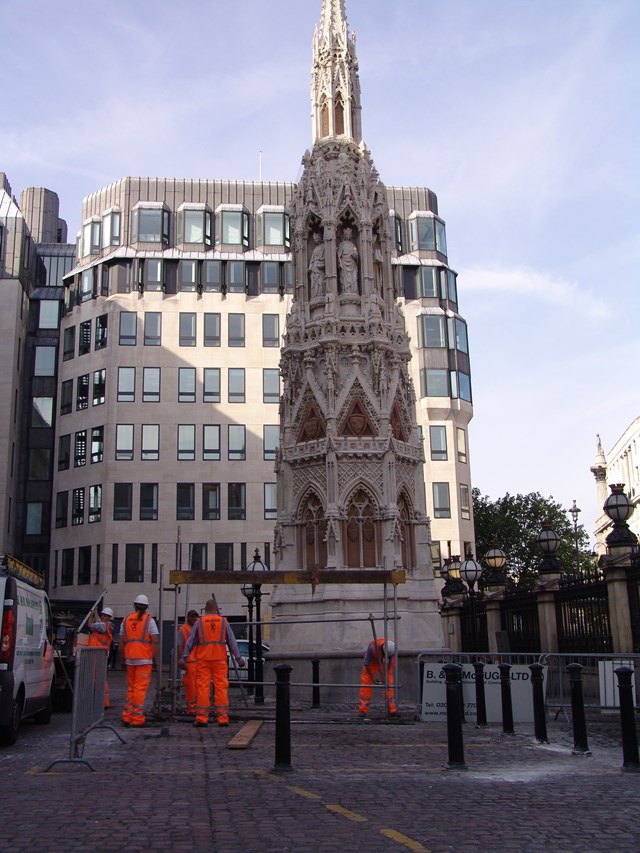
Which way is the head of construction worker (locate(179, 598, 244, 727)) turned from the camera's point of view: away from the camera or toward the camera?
away from the camera

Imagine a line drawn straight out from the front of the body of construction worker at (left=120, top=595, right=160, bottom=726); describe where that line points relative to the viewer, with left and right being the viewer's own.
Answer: facing away from the viewer

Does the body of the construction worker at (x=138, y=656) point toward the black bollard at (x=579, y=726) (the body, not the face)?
no

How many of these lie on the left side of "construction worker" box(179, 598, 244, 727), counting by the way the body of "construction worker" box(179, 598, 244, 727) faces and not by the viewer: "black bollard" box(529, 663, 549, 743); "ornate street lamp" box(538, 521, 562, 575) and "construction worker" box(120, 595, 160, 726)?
1

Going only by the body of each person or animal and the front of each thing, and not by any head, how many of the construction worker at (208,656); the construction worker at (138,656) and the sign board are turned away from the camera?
2

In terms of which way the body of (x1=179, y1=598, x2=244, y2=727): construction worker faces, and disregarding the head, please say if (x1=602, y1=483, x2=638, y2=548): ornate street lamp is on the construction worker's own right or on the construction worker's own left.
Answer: on the construction worker's own right

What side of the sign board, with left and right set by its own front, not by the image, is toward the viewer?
front

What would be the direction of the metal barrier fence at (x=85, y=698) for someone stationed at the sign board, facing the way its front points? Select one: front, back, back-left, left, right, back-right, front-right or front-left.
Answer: front-right

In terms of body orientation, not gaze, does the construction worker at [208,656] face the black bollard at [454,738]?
no

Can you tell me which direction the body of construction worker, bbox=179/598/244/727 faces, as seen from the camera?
away from the camera

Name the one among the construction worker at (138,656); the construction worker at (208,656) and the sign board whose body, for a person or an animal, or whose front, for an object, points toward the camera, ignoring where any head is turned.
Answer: the sign board

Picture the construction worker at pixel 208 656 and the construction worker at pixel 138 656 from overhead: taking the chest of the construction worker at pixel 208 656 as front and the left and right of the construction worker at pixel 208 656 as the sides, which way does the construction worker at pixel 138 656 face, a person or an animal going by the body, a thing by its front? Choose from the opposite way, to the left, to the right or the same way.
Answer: the same way

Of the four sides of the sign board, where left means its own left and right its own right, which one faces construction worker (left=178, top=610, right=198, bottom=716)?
right

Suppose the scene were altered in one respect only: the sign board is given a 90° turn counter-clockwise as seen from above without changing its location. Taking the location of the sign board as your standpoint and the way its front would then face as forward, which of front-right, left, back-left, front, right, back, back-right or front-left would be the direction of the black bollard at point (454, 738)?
right

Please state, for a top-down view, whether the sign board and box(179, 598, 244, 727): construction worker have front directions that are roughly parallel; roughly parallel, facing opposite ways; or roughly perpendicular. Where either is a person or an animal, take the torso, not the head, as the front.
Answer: roughly parallel, facing opposite ways

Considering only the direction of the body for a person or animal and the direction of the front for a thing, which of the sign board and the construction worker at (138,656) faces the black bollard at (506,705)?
the sign board

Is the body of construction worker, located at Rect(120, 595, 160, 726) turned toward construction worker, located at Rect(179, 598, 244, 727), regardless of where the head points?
no
